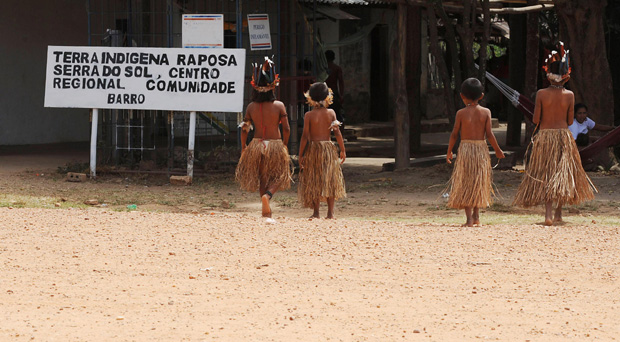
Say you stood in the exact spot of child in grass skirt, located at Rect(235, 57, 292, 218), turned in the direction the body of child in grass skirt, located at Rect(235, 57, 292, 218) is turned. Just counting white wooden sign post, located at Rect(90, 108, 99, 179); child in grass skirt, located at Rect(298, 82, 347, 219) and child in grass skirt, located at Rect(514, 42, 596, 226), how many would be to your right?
2

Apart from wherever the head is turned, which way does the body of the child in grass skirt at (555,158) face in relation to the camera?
away from the camera

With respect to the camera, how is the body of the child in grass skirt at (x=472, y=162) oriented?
away from the camera

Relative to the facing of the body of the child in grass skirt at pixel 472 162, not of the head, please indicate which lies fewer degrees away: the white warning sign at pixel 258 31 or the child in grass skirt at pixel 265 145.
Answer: the white warning sign

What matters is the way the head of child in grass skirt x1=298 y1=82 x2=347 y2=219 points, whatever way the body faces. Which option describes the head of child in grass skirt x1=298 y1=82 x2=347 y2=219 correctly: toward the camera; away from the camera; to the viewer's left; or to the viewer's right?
away from the camera

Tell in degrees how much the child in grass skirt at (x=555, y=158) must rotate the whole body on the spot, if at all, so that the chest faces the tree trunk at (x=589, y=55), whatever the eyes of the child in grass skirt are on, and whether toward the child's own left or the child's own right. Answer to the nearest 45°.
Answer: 0° — they already face it

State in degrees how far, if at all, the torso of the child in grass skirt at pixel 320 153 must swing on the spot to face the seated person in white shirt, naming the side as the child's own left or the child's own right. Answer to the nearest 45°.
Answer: approximately 45° to the child's own right

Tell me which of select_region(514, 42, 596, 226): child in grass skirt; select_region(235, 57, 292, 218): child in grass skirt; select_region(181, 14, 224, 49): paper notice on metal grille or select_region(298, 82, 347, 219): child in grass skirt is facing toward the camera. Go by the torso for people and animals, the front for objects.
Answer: the paper notice on metal grille

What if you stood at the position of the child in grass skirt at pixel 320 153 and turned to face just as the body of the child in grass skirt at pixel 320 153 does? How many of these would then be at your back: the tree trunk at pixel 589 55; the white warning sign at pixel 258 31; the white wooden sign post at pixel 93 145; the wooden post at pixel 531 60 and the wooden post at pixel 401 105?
0

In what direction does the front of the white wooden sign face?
toward the camera

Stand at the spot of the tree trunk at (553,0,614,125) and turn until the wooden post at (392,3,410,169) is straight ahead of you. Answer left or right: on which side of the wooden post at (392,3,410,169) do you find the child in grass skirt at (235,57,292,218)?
left

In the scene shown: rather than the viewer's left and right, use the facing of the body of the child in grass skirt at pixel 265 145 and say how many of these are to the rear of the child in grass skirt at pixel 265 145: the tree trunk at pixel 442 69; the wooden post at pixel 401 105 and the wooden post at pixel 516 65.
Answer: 0

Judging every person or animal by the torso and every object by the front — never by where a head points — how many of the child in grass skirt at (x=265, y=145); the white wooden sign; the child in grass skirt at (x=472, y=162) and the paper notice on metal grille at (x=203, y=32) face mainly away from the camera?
2

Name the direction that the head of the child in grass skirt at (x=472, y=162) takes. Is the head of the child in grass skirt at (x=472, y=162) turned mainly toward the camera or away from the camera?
away from the camera

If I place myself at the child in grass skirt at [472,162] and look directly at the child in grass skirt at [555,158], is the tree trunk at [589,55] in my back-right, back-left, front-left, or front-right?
front-left

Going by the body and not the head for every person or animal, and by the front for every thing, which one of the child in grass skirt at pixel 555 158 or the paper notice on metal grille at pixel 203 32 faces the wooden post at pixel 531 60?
the child in grass skirt

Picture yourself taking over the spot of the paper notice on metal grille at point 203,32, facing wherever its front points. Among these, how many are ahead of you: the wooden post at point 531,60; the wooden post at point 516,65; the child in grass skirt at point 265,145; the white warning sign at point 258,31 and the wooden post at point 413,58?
1

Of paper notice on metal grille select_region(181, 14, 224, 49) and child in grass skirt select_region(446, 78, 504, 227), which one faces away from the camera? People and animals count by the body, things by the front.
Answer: the child in grass skirt

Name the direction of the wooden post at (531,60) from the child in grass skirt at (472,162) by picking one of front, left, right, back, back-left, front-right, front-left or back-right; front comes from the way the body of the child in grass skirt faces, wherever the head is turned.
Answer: front

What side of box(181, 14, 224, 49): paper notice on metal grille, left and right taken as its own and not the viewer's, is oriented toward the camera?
front

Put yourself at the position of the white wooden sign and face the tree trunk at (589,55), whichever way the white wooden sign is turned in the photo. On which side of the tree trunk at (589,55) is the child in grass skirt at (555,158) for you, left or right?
right
